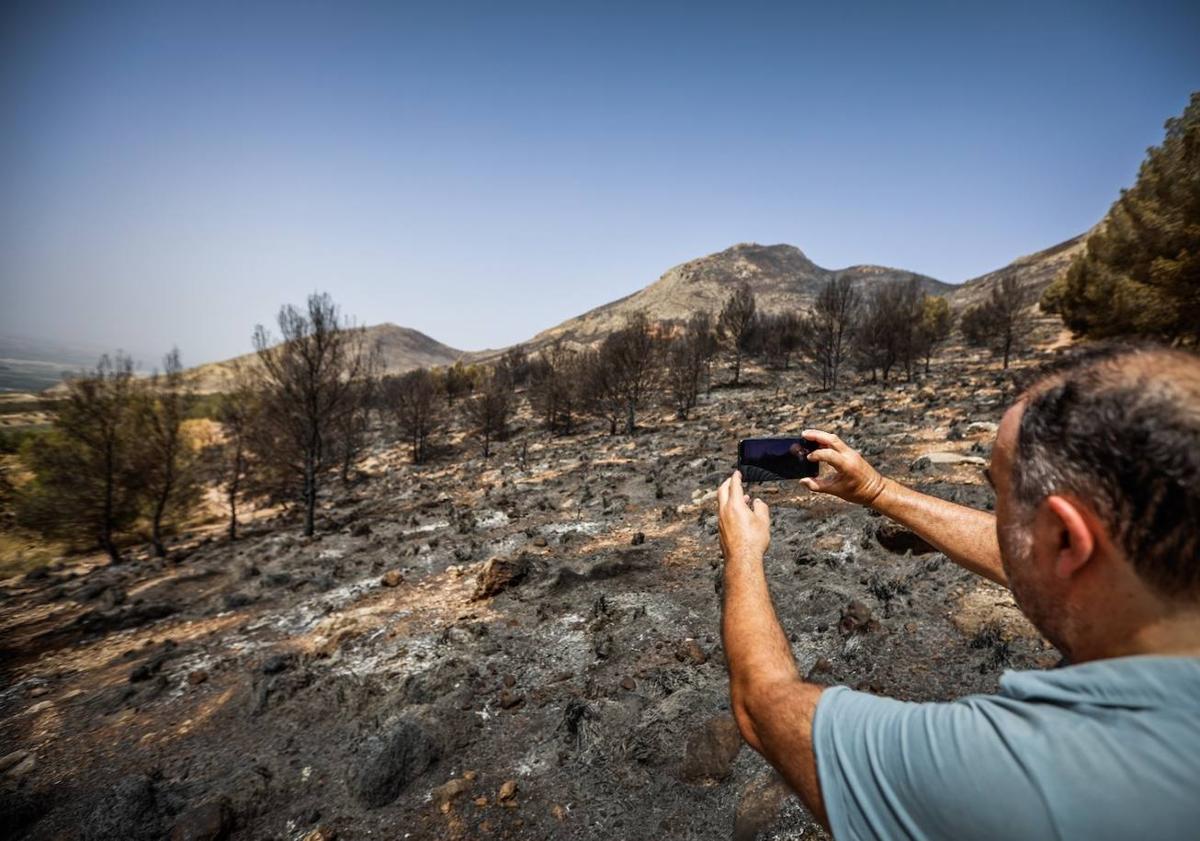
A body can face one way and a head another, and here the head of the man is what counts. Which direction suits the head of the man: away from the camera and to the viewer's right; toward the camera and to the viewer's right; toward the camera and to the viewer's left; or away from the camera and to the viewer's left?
away from the camera and to the viewer's left

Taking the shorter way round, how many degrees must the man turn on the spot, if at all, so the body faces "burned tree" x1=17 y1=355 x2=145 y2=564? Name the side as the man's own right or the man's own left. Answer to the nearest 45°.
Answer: approximately 45° to the man's own left

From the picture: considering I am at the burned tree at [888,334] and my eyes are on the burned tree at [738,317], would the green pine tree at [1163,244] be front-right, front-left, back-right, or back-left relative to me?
back-left

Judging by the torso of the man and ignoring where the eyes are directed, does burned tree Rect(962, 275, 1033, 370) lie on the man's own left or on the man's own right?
on the man's own right

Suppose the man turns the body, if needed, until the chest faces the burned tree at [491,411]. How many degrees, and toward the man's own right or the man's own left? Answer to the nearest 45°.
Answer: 0° — they already face it

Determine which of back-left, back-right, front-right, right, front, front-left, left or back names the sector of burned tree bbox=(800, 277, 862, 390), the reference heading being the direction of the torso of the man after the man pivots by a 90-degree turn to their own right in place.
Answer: front-left

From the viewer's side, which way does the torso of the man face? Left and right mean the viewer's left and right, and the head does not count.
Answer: facing away from the viewer and to the left of the viewer

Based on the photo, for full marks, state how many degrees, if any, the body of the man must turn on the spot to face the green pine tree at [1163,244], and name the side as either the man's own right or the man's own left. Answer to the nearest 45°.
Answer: approximately 45° to the man's own right
